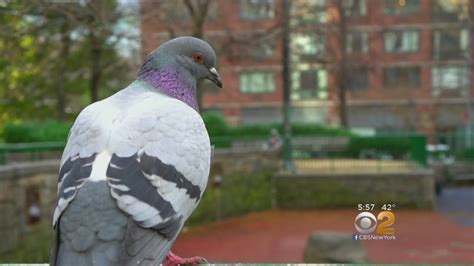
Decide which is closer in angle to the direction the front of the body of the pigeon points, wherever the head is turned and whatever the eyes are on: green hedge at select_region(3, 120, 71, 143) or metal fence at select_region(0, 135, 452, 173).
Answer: the metal fence

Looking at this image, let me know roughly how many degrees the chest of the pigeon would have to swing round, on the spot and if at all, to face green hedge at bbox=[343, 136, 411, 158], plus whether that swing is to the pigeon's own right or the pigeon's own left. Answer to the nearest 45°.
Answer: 0° — it already faces it

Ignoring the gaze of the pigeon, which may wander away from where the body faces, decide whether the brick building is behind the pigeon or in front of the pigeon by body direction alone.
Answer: in front

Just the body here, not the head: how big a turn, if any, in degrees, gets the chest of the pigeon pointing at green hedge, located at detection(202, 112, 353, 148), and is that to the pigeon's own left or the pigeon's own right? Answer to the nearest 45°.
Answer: approximately 45° to the pigeon's own left

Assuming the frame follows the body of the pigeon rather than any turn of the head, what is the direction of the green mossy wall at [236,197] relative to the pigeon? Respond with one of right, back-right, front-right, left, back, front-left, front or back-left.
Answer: front-left

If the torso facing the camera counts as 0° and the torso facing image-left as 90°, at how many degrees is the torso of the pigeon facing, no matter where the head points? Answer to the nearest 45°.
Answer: approximately 225°

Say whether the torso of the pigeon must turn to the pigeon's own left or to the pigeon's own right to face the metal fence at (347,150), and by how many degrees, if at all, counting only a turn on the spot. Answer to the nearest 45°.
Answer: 0° — it already faces it

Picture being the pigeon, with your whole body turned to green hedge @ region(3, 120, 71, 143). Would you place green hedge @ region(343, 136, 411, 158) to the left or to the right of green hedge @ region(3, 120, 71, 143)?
right
